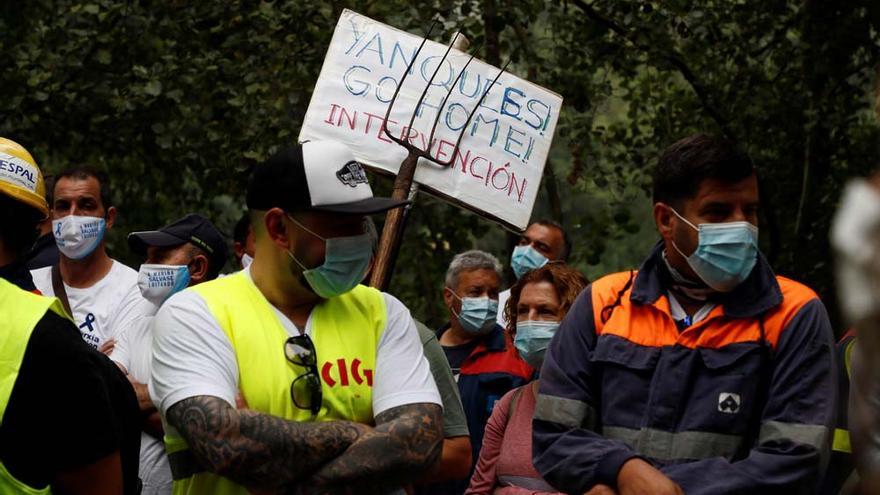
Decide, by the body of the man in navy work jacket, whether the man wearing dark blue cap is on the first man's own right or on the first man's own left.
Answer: on the first man's own right

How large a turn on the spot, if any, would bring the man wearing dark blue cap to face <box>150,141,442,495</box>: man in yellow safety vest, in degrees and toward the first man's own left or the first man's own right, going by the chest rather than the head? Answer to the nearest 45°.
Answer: approximately 45° to the first man's own left

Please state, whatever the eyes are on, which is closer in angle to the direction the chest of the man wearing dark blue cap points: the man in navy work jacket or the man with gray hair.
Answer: the man in navy work jacket

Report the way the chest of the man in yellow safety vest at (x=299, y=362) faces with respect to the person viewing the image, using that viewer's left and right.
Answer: facing the viewer and to the right of the viewer

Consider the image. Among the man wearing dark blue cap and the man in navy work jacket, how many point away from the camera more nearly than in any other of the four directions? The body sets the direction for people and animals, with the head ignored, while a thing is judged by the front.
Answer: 0

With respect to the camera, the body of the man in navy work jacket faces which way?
toward the camera

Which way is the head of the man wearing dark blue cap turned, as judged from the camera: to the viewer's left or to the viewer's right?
to the viewer's left

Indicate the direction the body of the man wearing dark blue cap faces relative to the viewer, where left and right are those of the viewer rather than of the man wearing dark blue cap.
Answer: facing the viewer and to the left of the viewer

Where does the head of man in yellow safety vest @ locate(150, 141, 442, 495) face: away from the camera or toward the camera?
toward the camera

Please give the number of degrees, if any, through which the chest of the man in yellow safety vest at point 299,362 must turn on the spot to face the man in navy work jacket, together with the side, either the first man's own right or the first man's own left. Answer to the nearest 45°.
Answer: approximately 45° to the first man's own left

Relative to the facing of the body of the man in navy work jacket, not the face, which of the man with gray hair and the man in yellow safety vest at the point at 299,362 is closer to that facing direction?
the man in yellow safety vest

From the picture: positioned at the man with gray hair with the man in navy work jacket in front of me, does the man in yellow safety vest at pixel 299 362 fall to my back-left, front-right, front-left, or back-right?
front-right
